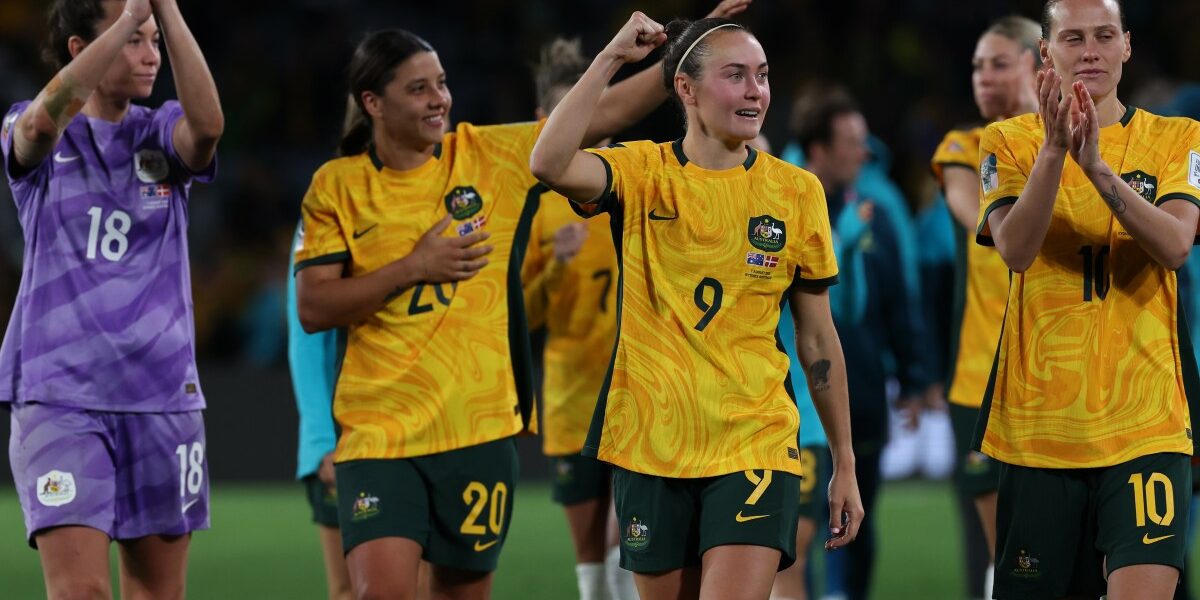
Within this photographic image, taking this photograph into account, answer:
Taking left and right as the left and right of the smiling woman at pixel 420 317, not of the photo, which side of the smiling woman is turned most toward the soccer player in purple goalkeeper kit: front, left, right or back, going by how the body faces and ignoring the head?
right

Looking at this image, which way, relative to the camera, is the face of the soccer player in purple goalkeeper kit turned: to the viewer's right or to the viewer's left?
to the viewer's right

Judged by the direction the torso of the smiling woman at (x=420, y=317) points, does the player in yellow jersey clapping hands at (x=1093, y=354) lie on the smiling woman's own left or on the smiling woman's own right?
on the smiling woman's own left

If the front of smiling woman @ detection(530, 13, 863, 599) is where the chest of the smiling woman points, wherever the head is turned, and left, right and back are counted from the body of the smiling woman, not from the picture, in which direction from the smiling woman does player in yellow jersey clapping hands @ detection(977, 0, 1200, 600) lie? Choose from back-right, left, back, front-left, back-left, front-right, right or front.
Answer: left

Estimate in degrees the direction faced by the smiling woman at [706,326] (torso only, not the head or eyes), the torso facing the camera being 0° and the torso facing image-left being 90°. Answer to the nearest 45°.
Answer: approximately 0°

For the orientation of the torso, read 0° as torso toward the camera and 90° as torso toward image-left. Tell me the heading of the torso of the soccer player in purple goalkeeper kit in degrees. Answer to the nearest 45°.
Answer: approximately 0°

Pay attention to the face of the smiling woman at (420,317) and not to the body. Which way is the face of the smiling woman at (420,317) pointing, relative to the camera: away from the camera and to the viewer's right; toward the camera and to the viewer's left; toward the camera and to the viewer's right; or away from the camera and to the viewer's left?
toward the camera and to the viewer's right

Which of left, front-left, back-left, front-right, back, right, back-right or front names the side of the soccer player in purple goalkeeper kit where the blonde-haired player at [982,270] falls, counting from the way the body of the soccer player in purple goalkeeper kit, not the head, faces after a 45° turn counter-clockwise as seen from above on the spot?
front-left

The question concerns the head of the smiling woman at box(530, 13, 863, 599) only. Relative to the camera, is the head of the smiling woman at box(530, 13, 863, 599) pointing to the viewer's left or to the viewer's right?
to the viewer's right

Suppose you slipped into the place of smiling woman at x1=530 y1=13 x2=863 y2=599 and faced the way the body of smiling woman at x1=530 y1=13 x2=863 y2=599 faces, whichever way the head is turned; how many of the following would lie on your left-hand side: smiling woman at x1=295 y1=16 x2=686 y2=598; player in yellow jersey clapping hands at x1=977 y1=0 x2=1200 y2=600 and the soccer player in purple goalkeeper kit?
1
